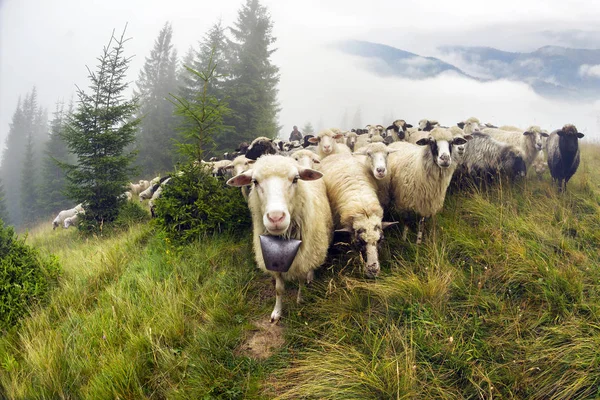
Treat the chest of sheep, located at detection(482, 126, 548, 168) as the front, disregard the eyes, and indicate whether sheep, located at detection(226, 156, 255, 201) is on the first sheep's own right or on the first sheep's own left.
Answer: on the first sheep's own right

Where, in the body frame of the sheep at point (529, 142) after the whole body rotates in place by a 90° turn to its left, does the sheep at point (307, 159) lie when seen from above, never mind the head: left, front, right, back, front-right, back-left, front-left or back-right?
back

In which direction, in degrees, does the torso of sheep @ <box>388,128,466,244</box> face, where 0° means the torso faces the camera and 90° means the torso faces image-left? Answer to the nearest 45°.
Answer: approximately 315°

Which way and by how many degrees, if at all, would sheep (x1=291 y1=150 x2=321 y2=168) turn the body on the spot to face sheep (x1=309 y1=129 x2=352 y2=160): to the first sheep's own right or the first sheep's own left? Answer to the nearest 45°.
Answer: approximately 180°

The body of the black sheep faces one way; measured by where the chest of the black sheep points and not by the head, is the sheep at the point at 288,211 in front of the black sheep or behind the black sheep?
in front

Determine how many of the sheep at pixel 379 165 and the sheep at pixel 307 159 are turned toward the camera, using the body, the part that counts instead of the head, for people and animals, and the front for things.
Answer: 2
